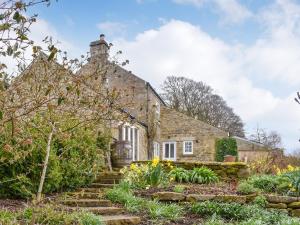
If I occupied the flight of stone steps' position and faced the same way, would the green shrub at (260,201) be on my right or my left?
on my left

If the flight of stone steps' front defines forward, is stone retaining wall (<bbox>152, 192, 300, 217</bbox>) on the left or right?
on its left

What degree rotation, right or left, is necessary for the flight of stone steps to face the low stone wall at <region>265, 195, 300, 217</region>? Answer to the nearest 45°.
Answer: approximately 90° to its left

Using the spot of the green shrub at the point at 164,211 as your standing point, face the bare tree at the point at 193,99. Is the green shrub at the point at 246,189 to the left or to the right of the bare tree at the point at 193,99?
right

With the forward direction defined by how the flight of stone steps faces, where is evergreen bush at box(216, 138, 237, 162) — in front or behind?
behind

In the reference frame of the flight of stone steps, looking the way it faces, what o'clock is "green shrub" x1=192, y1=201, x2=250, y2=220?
The green shrub is roughly at 9 o'clock from the flight of stone steps.

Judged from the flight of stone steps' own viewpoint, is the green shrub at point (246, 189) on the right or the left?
on its left

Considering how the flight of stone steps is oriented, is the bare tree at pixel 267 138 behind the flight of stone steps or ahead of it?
behind

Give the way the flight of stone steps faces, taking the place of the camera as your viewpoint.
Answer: facing the viewer

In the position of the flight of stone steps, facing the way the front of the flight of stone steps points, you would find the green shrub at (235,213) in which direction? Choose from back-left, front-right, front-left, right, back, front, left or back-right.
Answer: left

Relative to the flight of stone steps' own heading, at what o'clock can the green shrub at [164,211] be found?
The green shrub is roughly at 9 o'clock from the flight of stone steps.

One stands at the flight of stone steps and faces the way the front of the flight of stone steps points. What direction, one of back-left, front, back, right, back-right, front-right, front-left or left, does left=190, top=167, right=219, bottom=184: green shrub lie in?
back-left

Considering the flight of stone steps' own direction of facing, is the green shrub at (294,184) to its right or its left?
on its left
